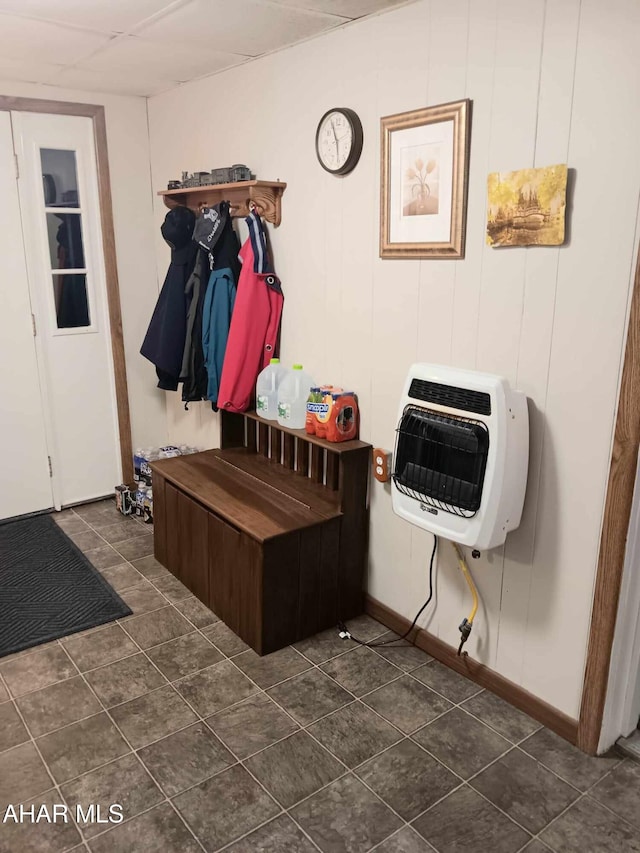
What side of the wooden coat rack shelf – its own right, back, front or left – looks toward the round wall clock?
left

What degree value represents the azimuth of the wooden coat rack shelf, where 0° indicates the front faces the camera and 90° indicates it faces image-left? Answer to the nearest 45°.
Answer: approximately 45°

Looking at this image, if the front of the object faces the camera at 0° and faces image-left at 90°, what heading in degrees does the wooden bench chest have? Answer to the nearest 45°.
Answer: approximately 45°

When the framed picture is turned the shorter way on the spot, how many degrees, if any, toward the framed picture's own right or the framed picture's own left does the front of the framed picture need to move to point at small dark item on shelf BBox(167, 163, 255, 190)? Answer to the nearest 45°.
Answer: approximately 90° to the framed picture's own right
